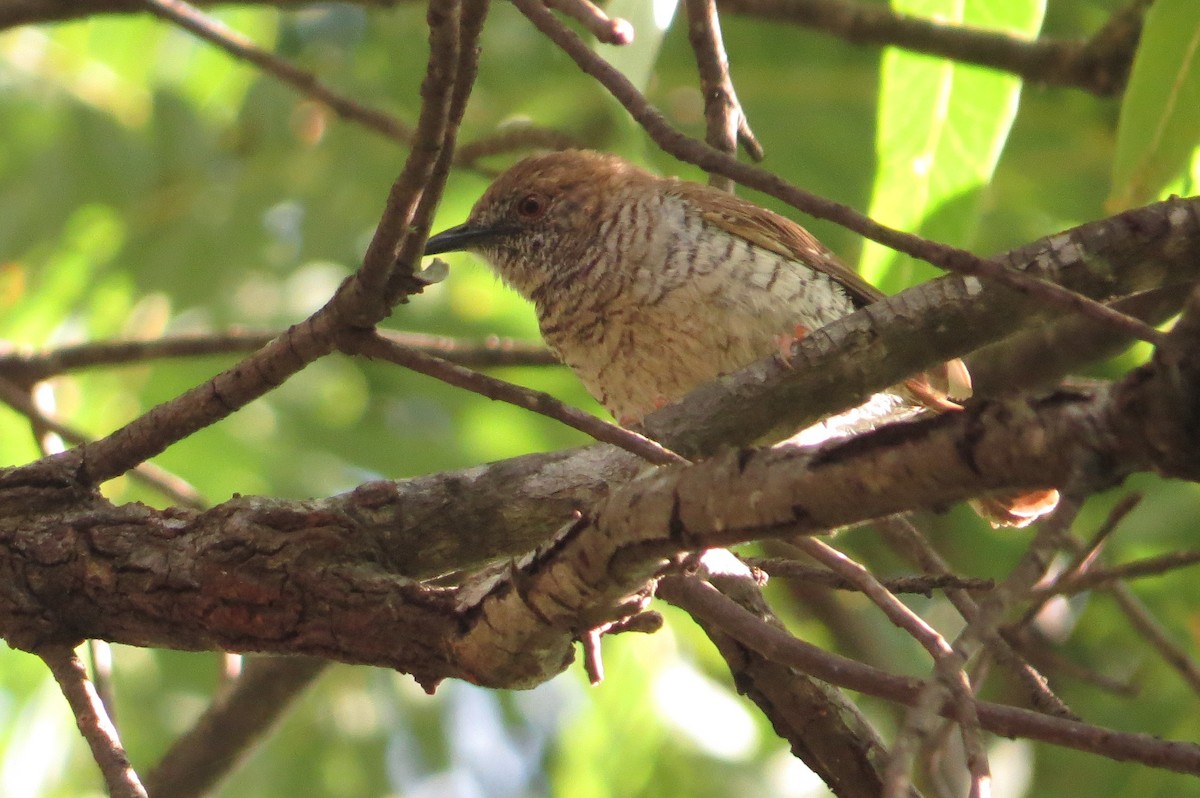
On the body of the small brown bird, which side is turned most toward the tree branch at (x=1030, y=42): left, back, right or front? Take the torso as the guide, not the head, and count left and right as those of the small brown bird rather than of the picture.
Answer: back

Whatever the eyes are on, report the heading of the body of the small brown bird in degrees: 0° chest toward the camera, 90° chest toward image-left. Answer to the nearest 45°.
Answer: approximately 90°

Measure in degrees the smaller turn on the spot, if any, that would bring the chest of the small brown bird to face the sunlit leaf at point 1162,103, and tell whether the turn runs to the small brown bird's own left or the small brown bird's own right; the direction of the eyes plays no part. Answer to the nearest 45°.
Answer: approximately 135° to the small brown bird's own left

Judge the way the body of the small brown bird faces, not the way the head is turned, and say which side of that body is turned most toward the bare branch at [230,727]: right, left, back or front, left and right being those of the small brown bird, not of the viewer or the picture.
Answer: front

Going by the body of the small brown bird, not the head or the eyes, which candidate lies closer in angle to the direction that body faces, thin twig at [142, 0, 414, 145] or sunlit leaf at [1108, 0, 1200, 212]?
the thin twig
